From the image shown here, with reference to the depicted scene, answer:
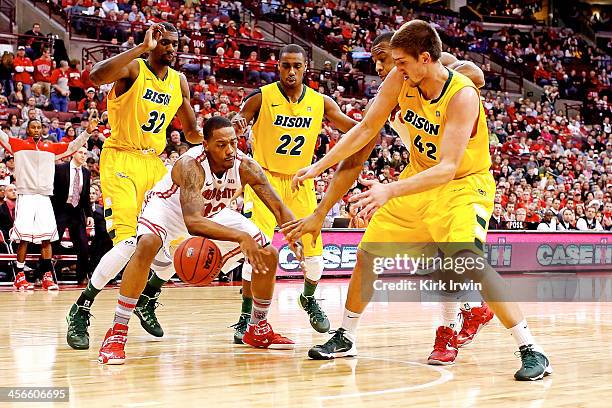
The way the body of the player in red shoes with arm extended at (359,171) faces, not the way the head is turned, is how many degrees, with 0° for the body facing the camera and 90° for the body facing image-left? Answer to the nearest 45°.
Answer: approximately 45°

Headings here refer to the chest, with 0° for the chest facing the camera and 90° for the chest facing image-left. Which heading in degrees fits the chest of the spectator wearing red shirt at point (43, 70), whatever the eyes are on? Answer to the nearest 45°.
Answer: approximately 0°

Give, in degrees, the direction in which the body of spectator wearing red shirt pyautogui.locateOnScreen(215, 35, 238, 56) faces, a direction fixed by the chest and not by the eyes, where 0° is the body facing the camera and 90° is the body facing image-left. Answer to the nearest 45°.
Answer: approximately 0°

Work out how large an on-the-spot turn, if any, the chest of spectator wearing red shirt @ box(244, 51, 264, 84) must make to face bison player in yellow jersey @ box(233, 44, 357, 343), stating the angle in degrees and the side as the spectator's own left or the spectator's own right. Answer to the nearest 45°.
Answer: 0° — they already face them

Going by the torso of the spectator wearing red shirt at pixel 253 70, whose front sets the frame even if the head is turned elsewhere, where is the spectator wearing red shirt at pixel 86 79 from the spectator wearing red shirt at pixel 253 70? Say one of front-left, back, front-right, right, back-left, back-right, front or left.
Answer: front-right

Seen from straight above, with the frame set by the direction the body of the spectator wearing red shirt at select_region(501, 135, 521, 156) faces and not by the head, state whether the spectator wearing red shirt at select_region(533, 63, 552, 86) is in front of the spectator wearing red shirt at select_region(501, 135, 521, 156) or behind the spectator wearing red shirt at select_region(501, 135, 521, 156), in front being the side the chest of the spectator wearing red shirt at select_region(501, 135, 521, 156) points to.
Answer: behind

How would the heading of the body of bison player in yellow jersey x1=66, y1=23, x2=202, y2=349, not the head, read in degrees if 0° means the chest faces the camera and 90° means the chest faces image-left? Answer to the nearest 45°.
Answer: approximately 315°

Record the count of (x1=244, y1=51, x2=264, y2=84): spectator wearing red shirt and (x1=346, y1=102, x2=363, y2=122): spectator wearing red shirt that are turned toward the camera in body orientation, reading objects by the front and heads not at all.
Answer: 2
